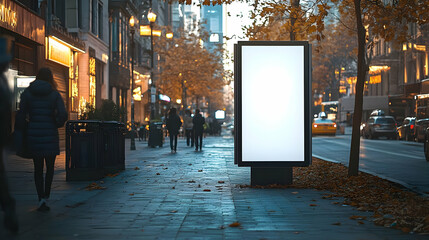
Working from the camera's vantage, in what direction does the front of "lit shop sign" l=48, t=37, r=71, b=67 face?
facing the viewer and to the right of the viewer

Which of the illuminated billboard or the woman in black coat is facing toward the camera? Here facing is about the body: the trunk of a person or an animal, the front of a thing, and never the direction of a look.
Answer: the illuminated billboard

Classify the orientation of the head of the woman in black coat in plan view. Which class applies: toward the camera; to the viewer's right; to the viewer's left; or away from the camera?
away from the camera

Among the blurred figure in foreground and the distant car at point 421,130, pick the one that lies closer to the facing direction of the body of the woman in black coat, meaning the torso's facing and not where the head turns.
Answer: the distant car

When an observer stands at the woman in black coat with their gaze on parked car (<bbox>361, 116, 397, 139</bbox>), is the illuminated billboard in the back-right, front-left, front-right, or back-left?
front-right

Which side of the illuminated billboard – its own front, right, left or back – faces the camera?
front

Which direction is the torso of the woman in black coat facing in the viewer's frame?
away from the camera
